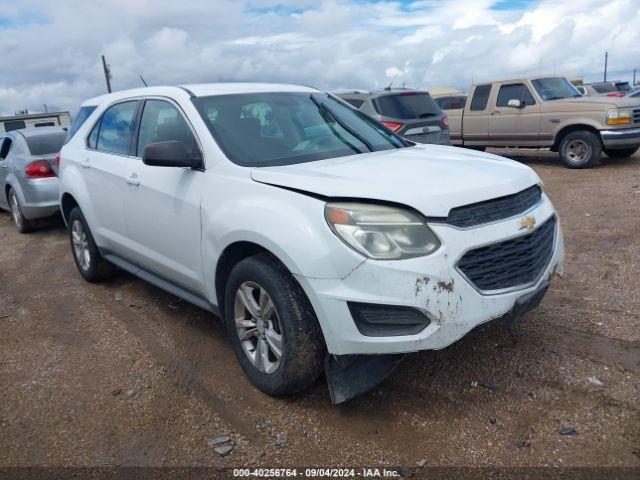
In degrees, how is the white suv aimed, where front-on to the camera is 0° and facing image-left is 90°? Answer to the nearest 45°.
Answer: approximately 315°

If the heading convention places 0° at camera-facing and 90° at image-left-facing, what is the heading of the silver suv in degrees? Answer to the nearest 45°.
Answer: approximately 135°

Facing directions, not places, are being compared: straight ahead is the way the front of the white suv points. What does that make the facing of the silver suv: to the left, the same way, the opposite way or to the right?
the opposite way

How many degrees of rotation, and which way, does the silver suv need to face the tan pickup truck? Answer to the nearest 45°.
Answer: approximately 90° to its right

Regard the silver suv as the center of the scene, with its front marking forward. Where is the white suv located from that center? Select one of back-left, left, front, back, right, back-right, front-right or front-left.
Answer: back-left

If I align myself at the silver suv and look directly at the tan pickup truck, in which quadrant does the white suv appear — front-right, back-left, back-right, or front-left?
back-right

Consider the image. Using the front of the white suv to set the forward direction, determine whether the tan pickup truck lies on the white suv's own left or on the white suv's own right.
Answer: on the white suv's own left
